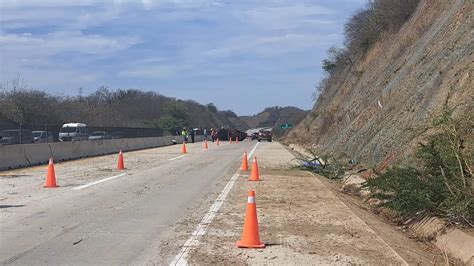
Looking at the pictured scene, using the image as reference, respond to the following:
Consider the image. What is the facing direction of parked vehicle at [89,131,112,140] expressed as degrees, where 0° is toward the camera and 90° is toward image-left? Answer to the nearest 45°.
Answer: approximately 45°

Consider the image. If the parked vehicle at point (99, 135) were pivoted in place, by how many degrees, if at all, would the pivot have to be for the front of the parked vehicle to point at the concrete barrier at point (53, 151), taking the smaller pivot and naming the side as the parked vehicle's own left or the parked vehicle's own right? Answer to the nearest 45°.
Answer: approximately 45° to the parked vehicle's own left

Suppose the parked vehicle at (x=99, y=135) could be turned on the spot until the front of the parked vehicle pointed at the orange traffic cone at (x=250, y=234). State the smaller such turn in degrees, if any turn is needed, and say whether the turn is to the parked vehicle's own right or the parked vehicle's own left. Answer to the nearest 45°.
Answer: approximately 45° to the parked vehicle's own left

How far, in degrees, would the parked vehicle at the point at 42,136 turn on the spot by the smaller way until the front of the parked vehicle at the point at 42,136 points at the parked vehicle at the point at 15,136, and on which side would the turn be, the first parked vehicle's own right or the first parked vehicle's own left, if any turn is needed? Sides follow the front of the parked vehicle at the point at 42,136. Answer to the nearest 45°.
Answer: approximately 45° to the first parked vehicle's own left

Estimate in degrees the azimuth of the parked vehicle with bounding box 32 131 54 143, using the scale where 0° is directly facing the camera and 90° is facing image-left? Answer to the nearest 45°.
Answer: approximately 45°

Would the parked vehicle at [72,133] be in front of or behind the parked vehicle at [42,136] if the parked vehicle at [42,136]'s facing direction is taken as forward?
behind

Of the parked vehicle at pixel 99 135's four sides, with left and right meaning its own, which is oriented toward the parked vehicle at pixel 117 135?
back

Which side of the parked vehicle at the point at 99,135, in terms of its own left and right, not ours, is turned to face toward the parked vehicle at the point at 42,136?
front

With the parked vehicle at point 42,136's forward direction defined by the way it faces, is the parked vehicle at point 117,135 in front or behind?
behind

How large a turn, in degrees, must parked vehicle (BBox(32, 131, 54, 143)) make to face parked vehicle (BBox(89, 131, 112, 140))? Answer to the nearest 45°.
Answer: approximately 180°

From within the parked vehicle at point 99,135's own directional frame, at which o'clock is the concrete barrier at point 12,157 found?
The concrete barrier is roughly at 11 o'clock from the parked vehicle.
